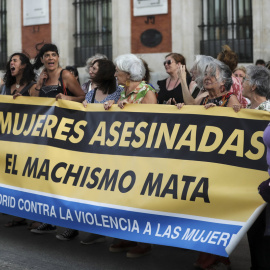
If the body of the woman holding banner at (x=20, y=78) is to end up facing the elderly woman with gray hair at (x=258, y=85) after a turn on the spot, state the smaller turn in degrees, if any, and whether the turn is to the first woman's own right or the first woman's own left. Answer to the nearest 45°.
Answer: approximately 90° to the first woman's own left

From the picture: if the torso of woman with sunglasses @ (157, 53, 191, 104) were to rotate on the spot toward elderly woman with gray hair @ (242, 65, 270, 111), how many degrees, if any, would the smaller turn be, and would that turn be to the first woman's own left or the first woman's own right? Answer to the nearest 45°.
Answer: approximately 45° to the first woman's own left

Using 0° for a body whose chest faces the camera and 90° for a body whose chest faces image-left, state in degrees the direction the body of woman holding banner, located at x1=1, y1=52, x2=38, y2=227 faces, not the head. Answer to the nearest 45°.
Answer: approximately 45°

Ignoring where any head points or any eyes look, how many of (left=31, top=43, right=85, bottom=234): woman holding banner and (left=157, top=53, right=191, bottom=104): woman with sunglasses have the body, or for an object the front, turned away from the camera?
0

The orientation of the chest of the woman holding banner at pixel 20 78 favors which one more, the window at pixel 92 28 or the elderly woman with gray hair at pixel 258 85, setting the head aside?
the elderly woman with gray hair

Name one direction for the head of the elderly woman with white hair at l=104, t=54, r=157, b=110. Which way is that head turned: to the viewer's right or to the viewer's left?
to the viewer's left

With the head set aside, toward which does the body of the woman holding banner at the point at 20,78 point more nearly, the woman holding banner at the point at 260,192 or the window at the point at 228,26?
the woman holding banner

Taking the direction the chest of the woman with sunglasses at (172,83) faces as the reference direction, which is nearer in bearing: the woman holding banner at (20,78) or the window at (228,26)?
the woman holding banner

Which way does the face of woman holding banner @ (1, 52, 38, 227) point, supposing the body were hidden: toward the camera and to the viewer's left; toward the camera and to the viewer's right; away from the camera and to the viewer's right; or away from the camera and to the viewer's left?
toward the camera and to the viewer's left
